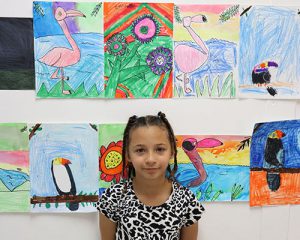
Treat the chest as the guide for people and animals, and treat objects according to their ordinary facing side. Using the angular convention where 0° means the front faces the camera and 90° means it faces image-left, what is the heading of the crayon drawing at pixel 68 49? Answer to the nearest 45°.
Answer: approximately 0°
